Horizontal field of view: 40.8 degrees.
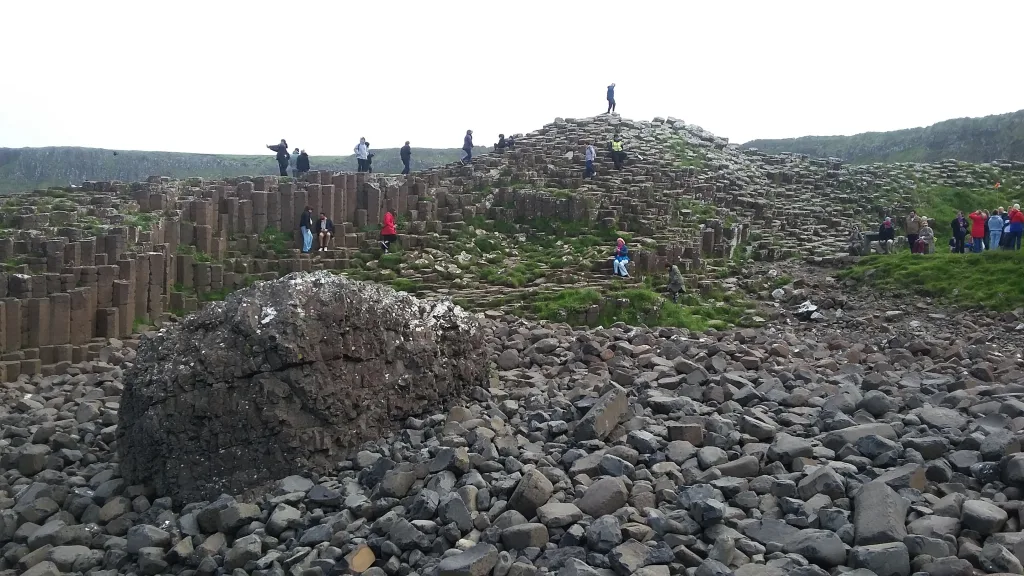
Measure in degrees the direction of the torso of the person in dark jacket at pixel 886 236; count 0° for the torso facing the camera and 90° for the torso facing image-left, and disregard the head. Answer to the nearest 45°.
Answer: approximately 0°

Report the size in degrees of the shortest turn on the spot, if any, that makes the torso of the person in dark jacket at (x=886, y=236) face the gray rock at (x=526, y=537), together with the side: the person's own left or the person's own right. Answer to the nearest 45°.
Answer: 0° — they already face it

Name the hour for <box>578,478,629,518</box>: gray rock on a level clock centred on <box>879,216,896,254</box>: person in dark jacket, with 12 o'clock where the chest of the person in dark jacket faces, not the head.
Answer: The gray rock is roughly at 12 o'clock from the person in dark jacket.

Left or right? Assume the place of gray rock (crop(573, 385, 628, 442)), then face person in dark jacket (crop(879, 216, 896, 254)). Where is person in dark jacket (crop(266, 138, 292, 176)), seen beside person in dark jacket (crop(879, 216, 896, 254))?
left

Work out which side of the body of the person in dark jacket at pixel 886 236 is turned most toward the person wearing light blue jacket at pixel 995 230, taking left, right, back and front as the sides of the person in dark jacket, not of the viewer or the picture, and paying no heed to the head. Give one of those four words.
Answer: left

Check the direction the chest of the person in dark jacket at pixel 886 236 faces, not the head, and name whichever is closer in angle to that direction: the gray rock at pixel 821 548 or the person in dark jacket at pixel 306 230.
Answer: the gray rock
